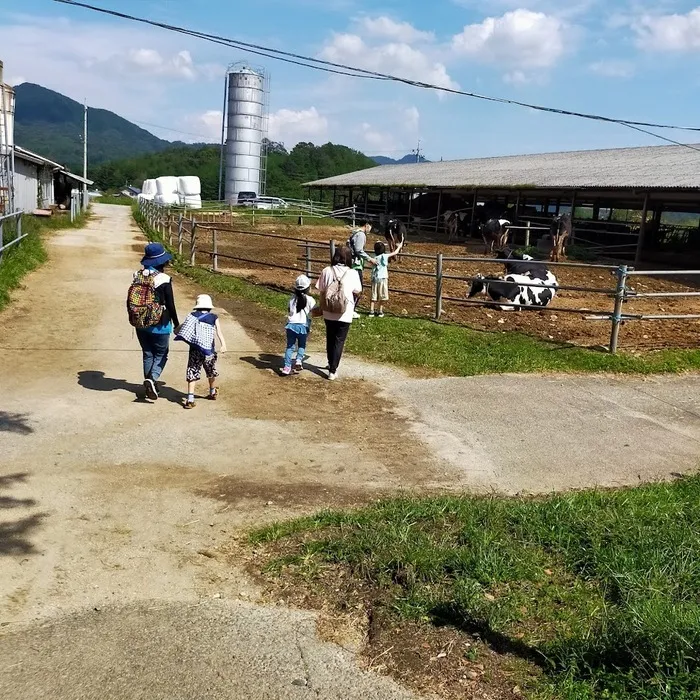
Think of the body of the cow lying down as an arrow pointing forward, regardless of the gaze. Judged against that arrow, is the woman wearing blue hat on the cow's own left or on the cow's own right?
on the cow's own left

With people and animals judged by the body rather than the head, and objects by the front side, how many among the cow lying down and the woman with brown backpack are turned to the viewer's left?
1

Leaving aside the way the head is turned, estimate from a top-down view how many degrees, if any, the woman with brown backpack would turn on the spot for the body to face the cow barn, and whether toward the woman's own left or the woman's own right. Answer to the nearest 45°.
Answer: approximately 45° to the woman's own right

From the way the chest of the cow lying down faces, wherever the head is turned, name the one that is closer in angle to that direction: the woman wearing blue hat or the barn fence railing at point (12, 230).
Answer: the barn fence railing

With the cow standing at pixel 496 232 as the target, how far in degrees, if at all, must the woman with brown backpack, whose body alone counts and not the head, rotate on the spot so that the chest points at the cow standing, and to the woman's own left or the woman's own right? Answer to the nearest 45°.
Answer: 0° — they already face it

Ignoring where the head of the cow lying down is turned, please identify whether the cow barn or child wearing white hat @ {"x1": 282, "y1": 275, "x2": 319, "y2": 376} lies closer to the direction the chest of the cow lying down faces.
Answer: the child wearing white hat

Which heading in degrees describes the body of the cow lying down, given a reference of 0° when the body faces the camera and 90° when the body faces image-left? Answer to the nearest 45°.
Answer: approximately 90°

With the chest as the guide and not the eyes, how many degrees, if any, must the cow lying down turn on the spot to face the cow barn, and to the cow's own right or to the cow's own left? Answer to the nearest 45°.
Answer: approximately 90° to the cow's own right

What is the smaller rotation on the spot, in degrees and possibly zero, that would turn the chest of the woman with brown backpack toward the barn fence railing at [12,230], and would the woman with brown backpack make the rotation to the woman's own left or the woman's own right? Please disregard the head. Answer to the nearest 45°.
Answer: approximately 45° to the woman's own left

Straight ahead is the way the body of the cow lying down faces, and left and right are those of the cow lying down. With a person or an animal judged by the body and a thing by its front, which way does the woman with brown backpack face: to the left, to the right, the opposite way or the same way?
to the right

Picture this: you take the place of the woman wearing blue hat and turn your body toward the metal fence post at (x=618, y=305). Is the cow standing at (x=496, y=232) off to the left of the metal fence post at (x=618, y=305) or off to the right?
left

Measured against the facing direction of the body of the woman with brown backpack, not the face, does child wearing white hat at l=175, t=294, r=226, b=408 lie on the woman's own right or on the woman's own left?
on the woman's own left

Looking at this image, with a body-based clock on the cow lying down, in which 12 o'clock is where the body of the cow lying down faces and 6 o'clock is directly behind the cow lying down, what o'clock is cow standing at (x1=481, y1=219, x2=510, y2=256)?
The cow standing is roughly at 3 o'clock from the cow lying down.

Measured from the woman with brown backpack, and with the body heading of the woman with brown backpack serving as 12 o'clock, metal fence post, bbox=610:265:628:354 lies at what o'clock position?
The metal fence post is roughly at 2 o'clock from the woman with brown backpack.

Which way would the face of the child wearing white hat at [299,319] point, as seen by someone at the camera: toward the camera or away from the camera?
away from the camera

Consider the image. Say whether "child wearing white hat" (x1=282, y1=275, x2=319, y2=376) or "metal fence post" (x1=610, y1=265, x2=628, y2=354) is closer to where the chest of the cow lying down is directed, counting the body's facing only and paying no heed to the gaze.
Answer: the child wearing white hat

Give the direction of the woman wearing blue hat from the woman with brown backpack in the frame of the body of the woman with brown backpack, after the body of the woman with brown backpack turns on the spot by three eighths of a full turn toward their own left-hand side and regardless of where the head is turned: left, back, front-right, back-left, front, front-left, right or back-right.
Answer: front

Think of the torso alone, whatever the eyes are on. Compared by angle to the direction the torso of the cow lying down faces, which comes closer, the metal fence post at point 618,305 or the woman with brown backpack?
the woman with brown backpack

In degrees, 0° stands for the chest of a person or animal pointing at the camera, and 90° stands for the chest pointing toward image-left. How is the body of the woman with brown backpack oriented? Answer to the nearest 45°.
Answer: approximately 180°
